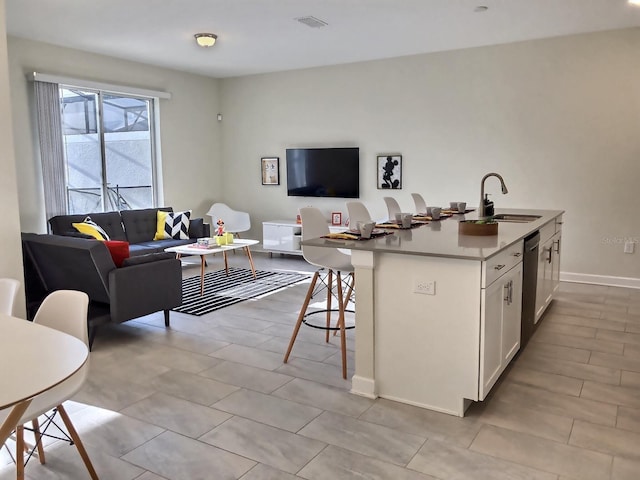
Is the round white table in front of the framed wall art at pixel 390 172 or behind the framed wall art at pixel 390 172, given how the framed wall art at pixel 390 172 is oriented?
in front

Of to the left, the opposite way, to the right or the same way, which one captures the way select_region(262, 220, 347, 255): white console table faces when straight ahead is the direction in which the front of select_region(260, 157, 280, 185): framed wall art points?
the same way

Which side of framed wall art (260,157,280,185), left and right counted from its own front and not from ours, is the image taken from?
front

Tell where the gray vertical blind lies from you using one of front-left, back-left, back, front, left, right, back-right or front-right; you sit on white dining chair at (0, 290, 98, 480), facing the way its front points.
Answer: back-right

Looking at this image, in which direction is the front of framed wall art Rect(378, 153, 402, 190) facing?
toward the camera

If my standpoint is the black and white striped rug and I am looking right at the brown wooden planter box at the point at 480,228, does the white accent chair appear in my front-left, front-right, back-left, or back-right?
back-left

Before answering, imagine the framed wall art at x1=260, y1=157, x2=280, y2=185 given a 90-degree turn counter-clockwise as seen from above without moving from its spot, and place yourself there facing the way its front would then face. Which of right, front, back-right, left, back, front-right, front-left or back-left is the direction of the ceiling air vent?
right

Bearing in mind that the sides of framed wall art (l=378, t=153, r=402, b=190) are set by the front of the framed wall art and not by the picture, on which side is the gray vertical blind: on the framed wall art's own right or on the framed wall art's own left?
on the framed wall art's own right

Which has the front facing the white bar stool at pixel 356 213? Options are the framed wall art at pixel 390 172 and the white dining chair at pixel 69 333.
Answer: the framed wall art

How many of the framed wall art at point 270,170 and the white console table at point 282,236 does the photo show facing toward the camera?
2

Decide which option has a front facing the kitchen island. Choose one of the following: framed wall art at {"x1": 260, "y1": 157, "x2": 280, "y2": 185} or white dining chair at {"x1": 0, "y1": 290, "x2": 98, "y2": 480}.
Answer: the framed wall art

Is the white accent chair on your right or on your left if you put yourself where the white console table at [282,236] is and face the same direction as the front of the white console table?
on your right

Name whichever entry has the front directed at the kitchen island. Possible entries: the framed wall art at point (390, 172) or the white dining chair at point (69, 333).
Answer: the framed wall art

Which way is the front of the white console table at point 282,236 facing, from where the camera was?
facing the viewer
